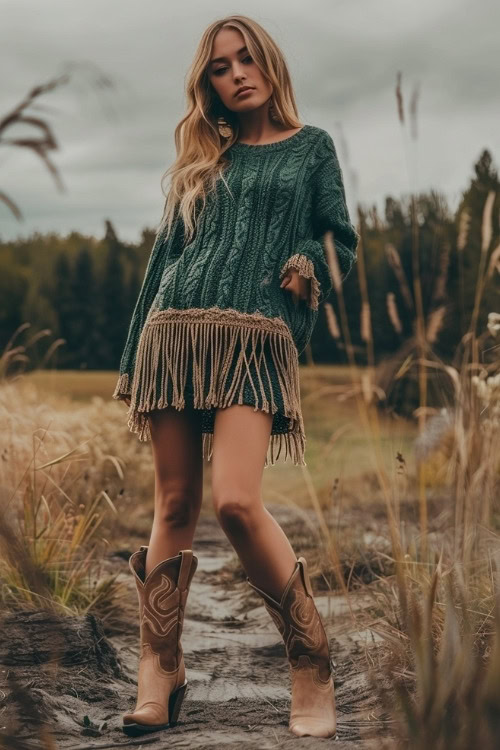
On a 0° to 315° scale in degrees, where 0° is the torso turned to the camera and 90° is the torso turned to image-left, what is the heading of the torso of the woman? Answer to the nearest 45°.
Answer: approximately 0°
